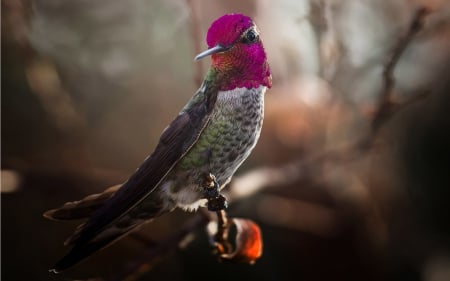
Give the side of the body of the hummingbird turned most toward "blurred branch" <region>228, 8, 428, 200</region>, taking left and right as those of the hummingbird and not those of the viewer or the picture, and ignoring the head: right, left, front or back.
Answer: left

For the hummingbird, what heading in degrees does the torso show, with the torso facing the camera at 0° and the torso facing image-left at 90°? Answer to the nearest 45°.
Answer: approximately 315°
